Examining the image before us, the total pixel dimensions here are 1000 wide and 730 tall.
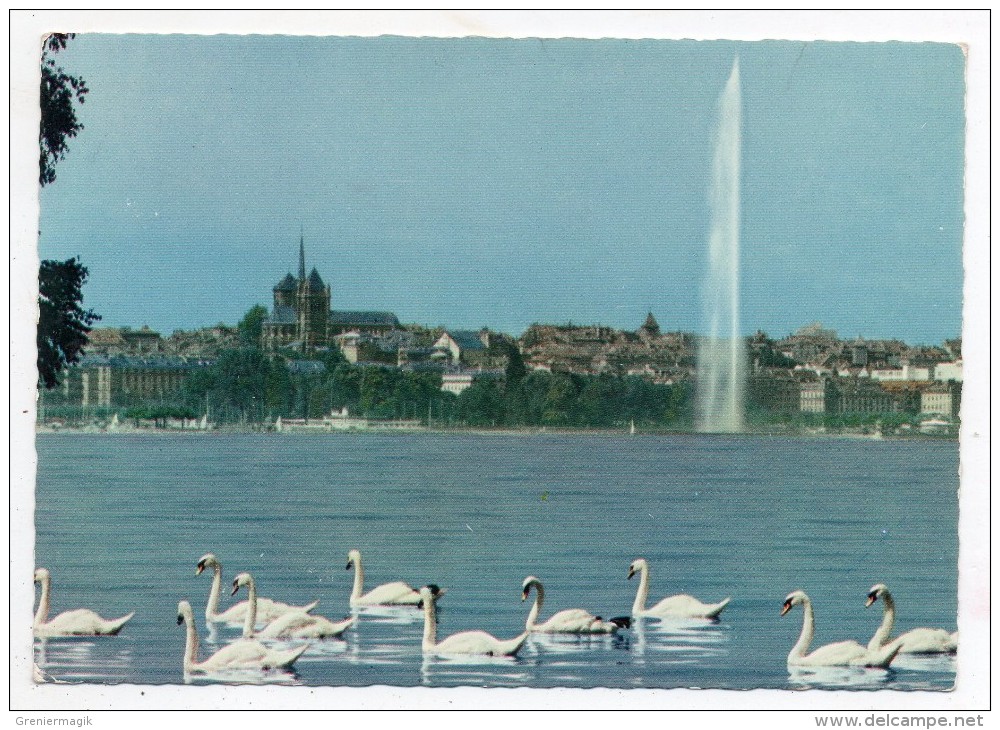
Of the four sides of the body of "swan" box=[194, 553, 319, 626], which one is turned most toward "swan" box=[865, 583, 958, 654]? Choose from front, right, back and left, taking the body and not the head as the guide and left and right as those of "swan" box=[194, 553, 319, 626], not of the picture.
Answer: back

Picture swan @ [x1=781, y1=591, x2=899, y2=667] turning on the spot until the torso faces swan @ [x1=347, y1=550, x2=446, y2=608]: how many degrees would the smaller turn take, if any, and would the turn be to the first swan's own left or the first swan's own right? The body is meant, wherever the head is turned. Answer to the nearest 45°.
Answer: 0° — it already faces it

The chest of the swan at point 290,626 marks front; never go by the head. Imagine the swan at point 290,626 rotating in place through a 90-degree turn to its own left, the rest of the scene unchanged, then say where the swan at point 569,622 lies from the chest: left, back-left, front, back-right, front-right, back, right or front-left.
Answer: left

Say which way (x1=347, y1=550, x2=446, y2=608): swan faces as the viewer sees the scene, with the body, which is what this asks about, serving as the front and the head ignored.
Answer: to the viewer's left

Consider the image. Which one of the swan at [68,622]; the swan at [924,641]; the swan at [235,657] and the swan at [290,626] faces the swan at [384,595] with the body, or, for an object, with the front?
the swan at [924,641]

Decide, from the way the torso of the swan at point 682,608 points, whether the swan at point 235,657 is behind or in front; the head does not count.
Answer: in front

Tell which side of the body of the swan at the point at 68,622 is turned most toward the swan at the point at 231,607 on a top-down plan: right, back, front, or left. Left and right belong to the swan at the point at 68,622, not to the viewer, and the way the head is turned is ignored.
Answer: back

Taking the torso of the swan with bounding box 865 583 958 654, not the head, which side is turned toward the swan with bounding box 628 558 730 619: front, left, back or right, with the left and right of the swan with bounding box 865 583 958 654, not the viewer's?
front

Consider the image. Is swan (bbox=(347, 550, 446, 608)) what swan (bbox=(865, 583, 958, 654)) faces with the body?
yes

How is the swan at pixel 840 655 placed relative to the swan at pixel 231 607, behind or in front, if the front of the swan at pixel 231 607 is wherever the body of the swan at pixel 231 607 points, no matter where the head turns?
behind

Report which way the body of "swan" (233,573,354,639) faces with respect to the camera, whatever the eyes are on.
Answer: to the viewer's left

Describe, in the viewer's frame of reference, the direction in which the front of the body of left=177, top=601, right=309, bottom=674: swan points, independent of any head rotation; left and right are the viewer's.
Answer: facing to the left of the viewer

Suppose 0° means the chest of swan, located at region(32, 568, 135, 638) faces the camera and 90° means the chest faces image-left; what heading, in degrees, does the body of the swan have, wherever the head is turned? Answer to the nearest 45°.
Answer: approximately 90°

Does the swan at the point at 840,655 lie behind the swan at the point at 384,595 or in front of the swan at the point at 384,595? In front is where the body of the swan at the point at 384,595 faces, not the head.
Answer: behind

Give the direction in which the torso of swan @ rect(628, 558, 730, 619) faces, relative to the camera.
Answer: to the viewer's left

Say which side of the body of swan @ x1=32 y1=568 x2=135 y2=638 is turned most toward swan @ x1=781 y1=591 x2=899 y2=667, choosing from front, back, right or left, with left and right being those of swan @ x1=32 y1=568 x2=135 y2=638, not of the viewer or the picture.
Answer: back
